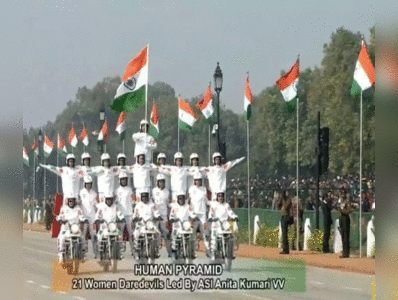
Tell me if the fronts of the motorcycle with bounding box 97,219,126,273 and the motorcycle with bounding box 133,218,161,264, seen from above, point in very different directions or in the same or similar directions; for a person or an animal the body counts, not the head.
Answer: same or similar directions

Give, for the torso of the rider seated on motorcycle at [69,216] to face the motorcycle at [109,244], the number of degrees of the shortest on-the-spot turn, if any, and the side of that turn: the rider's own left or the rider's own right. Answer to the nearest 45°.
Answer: approximately 90° to the rider's own left

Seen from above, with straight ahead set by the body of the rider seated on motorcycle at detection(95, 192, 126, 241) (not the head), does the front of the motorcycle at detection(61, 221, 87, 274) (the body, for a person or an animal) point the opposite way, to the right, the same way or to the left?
the same way

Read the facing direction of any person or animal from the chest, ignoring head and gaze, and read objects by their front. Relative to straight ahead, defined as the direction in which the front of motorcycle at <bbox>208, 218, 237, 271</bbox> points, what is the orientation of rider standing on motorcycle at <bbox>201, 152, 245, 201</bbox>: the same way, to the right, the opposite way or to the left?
the same way

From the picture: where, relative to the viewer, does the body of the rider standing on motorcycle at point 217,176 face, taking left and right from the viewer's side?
facing the viewer

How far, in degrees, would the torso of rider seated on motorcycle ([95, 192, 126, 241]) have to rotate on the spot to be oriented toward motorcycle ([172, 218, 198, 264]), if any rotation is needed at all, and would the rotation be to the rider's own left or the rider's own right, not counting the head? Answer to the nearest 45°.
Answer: approximately 90° to the rider's own left

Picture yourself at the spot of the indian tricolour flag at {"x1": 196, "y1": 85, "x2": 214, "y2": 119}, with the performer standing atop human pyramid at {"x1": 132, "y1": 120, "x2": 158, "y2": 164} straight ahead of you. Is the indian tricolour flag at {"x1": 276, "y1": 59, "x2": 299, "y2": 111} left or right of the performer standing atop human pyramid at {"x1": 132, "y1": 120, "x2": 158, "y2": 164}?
left

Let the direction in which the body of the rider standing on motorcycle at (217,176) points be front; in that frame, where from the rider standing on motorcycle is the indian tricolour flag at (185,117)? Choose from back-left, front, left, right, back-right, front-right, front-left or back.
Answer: back

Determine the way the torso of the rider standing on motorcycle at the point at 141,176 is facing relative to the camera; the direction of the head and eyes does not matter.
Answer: toward the camera

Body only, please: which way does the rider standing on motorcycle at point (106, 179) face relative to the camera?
toward the camera

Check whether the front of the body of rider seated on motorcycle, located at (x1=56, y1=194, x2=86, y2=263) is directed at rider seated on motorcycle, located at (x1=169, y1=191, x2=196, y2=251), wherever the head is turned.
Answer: no

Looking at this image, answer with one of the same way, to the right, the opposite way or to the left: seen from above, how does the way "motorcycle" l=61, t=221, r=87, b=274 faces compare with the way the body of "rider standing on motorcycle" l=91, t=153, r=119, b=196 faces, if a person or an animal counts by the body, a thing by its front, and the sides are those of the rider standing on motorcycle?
the same way

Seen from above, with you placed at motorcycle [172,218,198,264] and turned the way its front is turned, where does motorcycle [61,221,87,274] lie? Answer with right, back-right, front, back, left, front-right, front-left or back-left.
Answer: right

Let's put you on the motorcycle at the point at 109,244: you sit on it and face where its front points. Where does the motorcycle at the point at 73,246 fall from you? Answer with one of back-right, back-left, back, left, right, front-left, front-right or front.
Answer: right

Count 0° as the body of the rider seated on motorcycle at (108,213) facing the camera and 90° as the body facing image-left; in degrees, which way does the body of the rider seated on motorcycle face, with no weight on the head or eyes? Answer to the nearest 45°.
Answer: approximately 0°

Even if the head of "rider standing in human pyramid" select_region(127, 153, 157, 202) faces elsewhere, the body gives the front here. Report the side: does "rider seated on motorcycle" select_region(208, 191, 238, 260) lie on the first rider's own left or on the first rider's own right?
on the first rider's own left

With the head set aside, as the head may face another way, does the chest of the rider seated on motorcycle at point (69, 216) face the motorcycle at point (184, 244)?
no
